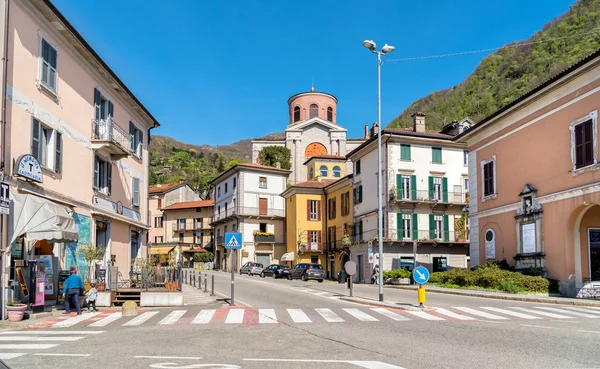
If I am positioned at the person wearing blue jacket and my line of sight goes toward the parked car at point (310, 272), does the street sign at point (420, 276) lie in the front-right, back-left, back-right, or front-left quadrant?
front-right

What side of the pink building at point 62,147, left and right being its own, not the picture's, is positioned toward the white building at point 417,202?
left

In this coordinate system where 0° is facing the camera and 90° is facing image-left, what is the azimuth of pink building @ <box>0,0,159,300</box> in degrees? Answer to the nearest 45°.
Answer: approximately 315°

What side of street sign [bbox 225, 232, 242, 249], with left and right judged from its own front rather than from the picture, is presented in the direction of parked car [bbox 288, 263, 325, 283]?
back

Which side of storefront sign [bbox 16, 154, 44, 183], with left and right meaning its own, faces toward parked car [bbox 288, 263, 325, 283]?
left

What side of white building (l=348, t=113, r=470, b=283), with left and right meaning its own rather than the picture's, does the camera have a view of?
front

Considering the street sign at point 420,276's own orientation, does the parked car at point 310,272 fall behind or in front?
behind

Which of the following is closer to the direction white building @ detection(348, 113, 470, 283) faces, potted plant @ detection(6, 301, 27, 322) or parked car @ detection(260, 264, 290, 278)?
the potted plant

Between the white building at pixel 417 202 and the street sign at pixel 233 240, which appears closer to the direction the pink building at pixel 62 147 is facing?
the street sign

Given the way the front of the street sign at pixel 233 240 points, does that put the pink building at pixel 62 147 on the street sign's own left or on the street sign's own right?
on the street sign's own right

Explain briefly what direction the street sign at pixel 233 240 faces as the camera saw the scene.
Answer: facing the viewer

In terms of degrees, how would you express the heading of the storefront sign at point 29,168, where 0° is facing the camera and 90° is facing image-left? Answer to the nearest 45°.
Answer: approximately 315°

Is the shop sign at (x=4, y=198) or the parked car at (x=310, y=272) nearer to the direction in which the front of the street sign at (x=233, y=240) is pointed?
the shop sign

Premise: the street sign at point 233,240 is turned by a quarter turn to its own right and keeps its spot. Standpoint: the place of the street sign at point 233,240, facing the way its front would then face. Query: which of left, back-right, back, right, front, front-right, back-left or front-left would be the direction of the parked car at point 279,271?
right
